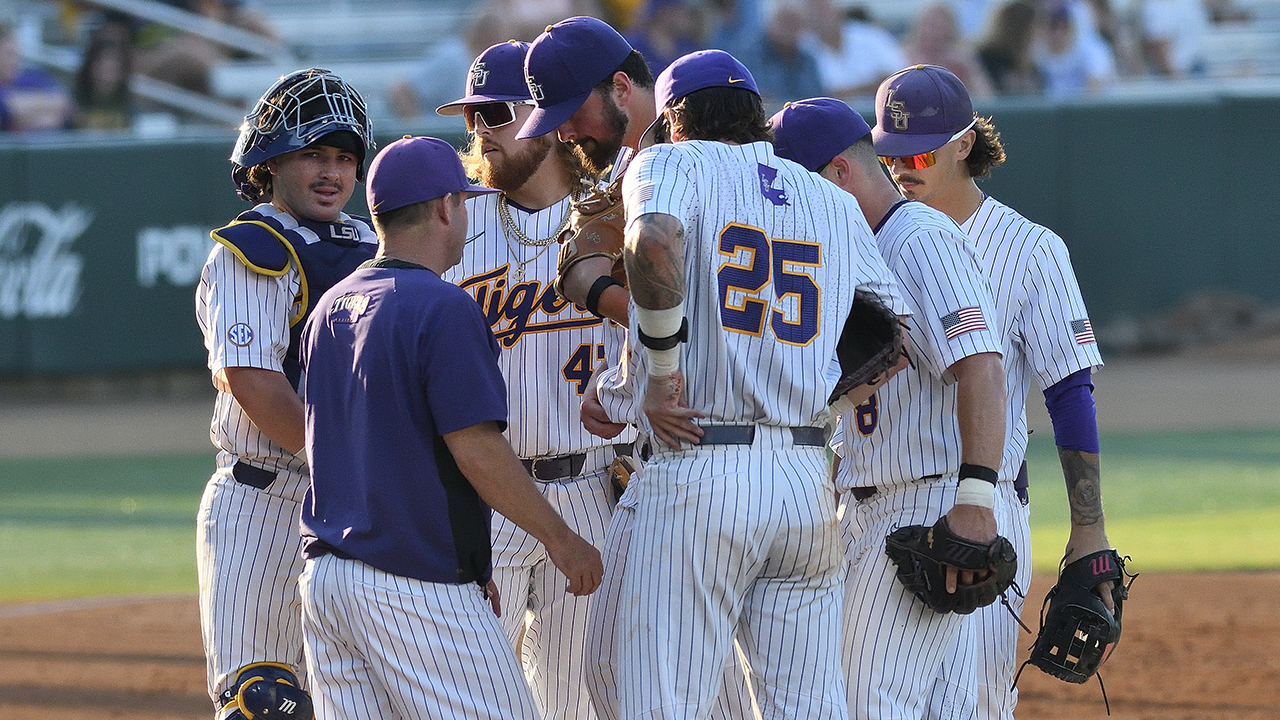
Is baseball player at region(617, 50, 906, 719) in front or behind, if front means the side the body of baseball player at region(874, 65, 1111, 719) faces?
in front

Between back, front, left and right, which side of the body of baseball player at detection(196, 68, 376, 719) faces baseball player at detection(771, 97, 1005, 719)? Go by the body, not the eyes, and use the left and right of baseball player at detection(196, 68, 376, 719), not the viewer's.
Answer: front

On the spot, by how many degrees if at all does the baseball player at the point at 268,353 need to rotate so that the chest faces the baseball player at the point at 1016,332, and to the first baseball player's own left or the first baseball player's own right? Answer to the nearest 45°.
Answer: approximately 45° to the first baseball player's own left

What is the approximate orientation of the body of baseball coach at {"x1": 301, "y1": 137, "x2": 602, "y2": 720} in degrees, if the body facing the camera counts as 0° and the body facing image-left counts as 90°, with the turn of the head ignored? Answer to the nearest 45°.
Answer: approximately 225°

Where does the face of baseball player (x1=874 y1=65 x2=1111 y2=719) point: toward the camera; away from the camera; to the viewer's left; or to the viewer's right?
to the viewer's left

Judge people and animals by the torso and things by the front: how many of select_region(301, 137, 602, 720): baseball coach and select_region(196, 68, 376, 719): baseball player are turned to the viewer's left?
0

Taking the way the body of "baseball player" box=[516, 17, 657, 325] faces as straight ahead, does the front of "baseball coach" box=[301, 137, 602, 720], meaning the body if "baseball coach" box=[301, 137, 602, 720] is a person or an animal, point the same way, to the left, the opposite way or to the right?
the opposite way

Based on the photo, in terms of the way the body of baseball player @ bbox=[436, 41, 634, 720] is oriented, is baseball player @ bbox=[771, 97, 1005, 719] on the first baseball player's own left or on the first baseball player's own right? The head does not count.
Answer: on the first baseball player's own left

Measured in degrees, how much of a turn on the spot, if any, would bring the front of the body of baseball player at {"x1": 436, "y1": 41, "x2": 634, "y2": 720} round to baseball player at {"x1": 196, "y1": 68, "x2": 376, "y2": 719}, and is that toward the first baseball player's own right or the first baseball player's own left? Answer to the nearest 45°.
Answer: approximately 45° to the first baseball player's own right

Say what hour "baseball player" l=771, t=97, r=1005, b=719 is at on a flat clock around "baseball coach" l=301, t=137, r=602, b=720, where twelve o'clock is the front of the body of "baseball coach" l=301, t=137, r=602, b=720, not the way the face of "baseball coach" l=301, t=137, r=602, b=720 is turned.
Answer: "baseball player" l=771, t=97, r=1005, b=719 is roughly at 1 o'clock from "baseball coach" l=301, t=137, r=602, b=720.
